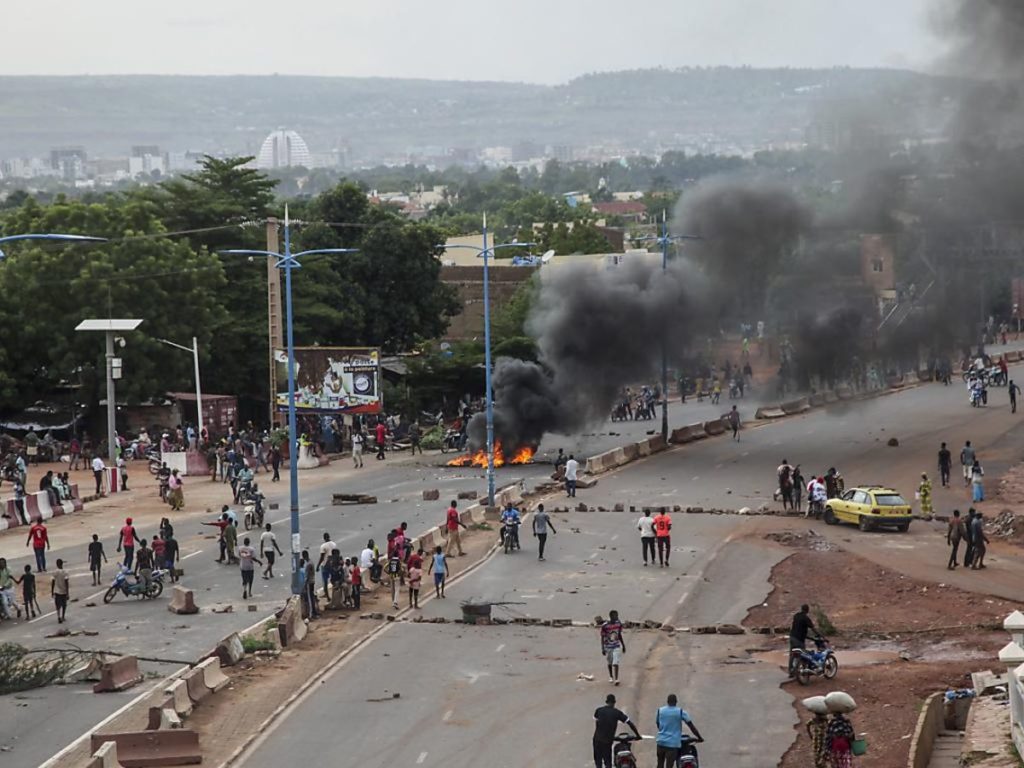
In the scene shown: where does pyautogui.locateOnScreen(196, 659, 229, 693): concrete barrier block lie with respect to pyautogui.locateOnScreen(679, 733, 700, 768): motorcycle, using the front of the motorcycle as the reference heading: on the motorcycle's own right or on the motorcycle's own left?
on the motorcycle's own left

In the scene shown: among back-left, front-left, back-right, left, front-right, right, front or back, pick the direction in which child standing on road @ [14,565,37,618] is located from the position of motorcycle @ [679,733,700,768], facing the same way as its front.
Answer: front-left

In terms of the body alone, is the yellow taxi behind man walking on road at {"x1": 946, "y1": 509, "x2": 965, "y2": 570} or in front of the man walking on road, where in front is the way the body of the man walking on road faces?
in front

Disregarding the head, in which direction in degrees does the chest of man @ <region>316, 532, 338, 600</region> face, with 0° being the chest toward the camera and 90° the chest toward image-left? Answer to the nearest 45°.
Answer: approximately 225°

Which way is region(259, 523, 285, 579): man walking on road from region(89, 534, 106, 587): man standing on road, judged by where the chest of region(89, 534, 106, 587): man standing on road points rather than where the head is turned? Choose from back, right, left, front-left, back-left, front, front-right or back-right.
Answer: right

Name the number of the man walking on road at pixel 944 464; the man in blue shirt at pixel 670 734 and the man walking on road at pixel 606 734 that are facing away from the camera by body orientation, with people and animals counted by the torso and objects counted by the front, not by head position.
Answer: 3

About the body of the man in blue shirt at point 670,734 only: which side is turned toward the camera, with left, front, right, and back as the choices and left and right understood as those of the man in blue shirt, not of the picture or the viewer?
back

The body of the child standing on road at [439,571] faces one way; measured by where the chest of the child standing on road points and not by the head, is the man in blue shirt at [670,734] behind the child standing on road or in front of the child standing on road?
behind

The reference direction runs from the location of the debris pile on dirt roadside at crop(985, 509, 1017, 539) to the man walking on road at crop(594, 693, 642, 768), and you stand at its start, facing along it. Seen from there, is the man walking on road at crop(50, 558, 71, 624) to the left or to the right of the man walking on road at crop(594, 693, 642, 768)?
right

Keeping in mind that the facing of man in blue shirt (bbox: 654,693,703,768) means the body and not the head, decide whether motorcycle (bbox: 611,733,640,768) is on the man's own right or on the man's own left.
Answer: on the man's own left
